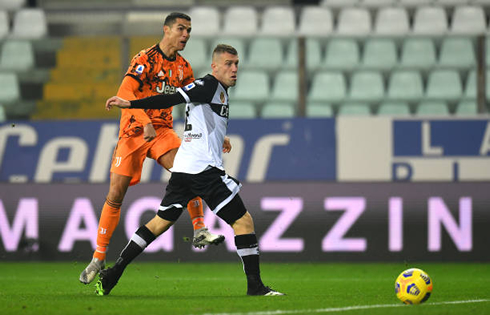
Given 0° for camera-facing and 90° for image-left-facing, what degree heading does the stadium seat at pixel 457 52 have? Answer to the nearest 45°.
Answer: approximately 0°

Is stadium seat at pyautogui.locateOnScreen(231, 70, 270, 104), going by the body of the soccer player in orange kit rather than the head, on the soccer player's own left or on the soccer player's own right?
on the soccer player's own left

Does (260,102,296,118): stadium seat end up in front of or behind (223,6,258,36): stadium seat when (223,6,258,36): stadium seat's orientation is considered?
in front

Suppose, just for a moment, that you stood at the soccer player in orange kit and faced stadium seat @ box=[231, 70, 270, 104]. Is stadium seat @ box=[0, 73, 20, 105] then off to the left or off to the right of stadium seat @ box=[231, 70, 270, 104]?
left

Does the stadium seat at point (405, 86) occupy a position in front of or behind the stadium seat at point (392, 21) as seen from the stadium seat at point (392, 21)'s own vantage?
in front

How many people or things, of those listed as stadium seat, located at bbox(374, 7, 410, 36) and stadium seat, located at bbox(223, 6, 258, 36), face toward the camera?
2

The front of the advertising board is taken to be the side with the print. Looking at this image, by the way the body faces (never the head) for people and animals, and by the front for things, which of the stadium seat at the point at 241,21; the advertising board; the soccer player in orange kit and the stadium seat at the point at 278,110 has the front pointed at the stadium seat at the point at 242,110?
the stadium seat at the point at 241,21

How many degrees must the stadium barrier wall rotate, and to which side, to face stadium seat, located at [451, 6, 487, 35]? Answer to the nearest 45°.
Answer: approximately 135° to its left
